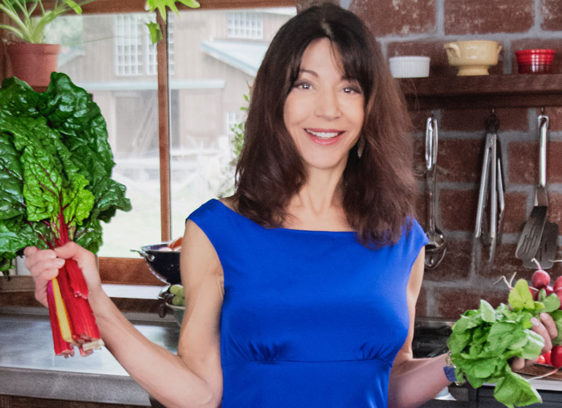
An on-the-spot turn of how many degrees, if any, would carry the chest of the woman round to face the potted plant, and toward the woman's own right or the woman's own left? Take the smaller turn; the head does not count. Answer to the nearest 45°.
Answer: approximately 135° to the woman's own right

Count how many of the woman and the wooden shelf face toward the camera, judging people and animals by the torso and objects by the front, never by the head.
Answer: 2

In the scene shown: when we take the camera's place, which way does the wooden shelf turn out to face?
facing the viewer
